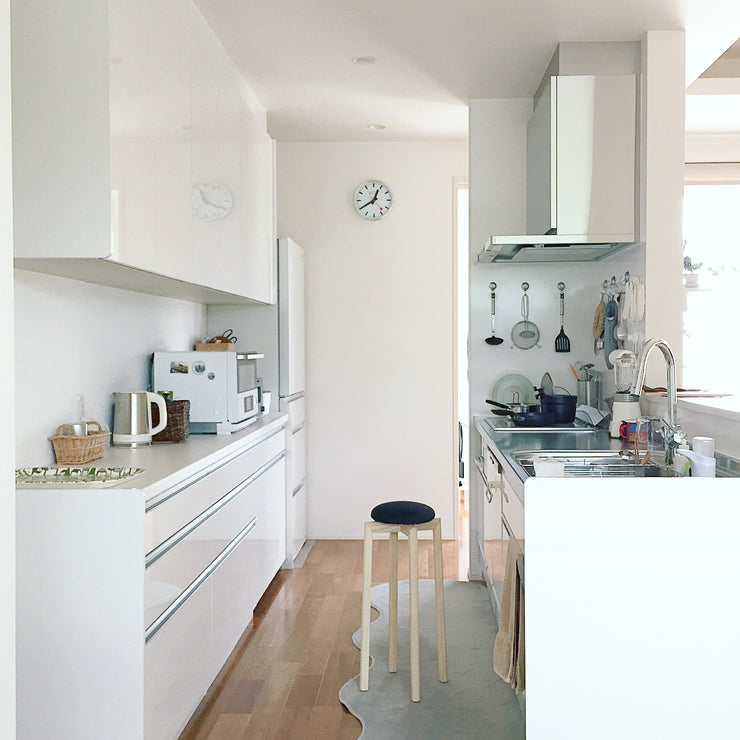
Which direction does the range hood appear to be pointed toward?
to the viewer's left

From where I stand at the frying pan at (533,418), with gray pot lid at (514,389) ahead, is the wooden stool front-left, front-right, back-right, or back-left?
back-left

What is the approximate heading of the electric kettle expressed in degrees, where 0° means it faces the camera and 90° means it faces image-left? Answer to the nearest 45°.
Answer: approximately 90°

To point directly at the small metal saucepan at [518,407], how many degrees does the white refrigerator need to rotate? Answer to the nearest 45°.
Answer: approximately 45° to its right

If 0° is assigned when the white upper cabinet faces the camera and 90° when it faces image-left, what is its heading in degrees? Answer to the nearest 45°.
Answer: approximately 270°

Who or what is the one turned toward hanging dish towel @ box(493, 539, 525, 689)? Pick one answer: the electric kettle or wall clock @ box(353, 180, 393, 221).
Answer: the wall clock

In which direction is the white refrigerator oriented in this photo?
to the viewer's right

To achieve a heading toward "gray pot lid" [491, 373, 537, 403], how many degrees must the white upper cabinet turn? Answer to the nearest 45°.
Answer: approximately 45° to its left
